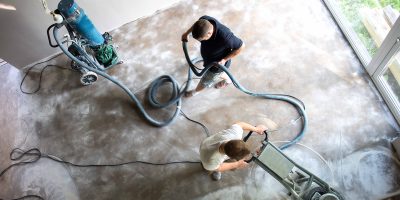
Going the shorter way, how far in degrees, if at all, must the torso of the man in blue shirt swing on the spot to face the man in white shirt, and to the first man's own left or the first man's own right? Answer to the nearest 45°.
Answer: approximately 45° to the first man's own left

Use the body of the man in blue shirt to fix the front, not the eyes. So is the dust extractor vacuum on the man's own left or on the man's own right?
on the man's own right

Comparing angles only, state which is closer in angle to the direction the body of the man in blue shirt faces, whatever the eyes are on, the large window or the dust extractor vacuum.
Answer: the dust extractor vacuum

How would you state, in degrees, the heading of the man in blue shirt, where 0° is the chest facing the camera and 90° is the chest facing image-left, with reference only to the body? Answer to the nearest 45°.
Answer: approximately 45°
